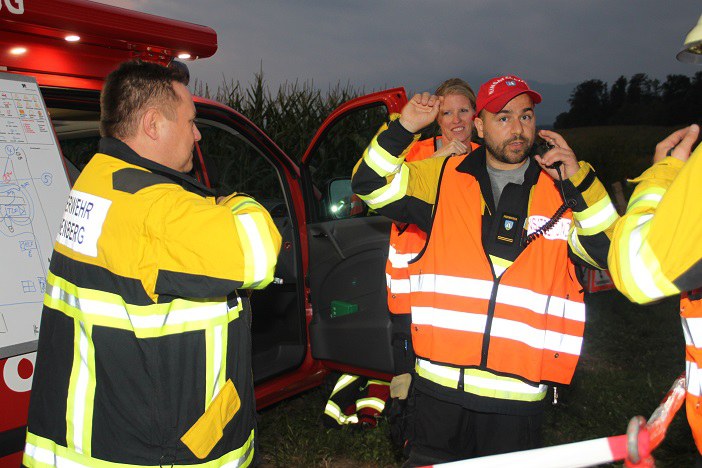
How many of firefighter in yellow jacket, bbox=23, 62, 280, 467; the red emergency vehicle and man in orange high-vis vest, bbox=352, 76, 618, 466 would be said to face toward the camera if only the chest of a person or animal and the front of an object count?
1

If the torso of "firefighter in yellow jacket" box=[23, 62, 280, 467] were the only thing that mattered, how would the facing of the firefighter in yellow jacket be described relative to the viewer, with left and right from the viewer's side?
facing away from the viewer and to the right of the viewer

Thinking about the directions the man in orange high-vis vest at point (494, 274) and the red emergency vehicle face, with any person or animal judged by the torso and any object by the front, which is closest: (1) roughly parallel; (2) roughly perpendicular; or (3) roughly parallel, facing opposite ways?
roughly parallel, facing opposite ways

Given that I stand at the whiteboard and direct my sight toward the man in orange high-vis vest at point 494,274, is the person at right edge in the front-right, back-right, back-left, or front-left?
front-right

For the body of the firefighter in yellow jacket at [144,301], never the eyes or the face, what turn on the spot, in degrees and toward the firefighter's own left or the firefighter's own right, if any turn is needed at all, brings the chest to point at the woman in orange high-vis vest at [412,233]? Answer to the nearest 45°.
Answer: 0° — they already face them

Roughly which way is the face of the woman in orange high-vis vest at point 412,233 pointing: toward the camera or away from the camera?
toward the camera

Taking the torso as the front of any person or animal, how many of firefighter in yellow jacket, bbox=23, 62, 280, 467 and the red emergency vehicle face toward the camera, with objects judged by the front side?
0

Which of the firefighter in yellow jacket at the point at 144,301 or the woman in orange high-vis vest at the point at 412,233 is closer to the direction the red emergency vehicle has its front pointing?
the woman in orange high-vis vest

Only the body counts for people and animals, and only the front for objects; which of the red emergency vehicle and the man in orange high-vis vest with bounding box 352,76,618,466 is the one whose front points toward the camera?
the man in orange high-vis vest

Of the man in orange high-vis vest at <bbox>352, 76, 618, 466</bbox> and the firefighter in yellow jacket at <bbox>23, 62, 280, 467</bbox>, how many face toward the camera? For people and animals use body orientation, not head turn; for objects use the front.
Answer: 1

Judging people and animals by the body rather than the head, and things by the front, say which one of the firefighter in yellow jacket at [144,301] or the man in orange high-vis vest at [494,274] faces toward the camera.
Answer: the man in orange high-vis vest

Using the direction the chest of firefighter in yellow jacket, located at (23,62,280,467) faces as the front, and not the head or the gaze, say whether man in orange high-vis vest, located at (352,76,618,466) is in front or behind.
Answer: in front

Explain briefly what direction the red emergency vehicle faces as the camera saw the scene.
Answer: facing away from the viewer and to the right of the viewer

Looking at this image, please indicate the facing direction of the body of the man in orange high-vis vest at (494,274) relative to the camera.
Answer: toward the camera

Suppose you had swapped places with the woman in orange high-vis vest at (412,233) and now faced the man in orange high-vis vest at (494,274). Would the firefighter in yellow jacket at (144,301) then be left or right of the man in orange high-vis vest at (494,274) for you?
right

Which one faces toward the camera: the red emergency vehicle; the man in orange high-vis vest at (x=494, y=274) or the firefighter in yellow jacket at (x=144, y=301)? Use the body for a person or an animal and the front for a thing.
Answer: the man in orange high-vis vest
